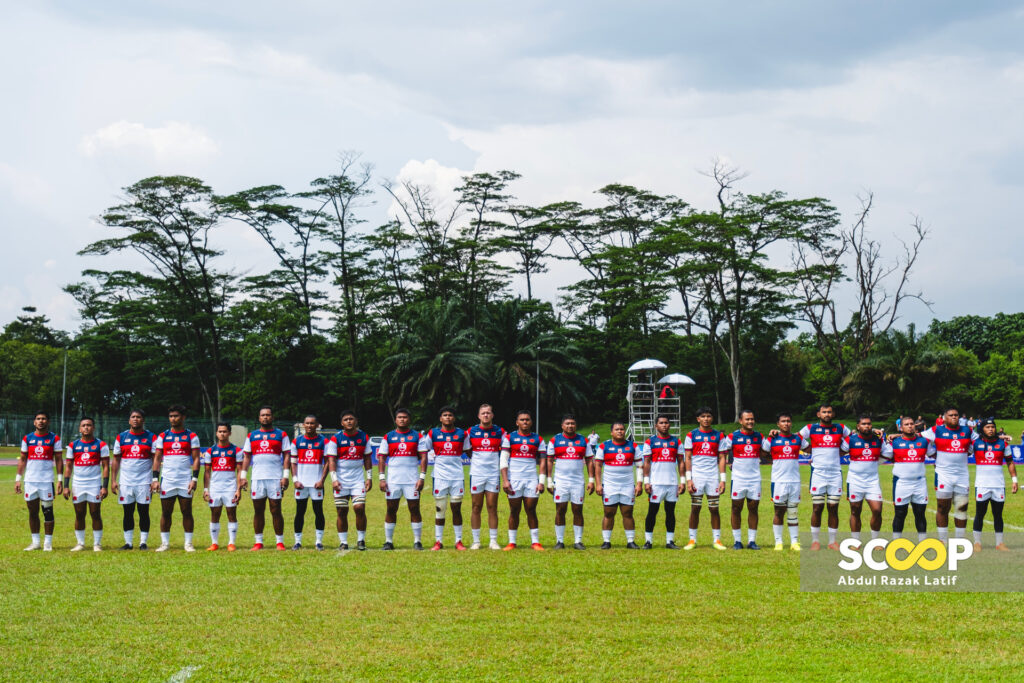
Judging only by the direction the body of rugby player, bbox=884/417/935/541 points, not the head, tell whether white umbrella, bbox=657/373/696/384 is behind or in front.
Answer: behind

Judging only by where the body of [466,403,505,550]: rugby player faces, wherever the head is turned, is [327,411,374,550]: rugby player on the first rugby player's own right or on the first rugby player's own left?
on the first rugby player's own right

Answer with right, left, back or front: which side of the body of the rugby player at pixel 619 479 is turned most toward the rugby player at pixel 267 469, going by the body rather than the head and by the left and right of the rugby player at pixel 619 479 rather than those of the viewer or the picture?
right
